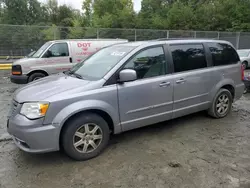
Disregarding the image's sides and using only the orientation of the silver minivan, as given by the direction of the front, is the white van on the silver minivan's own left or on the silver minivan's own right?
on the silver minivan's own right

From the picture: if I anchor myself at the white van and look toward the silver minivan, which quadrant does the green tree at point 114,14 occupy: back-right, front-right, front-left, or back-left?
back-left

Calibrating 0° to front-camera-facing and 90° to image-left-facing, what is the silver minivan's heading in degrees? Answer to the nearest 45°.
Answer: approximately 45°

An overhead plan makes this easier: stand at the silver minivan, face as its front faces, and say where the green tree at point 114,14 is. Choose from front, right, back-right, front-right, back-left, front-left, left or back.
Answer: back-right

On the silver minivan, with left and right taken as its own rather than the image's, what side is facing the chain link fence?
right
